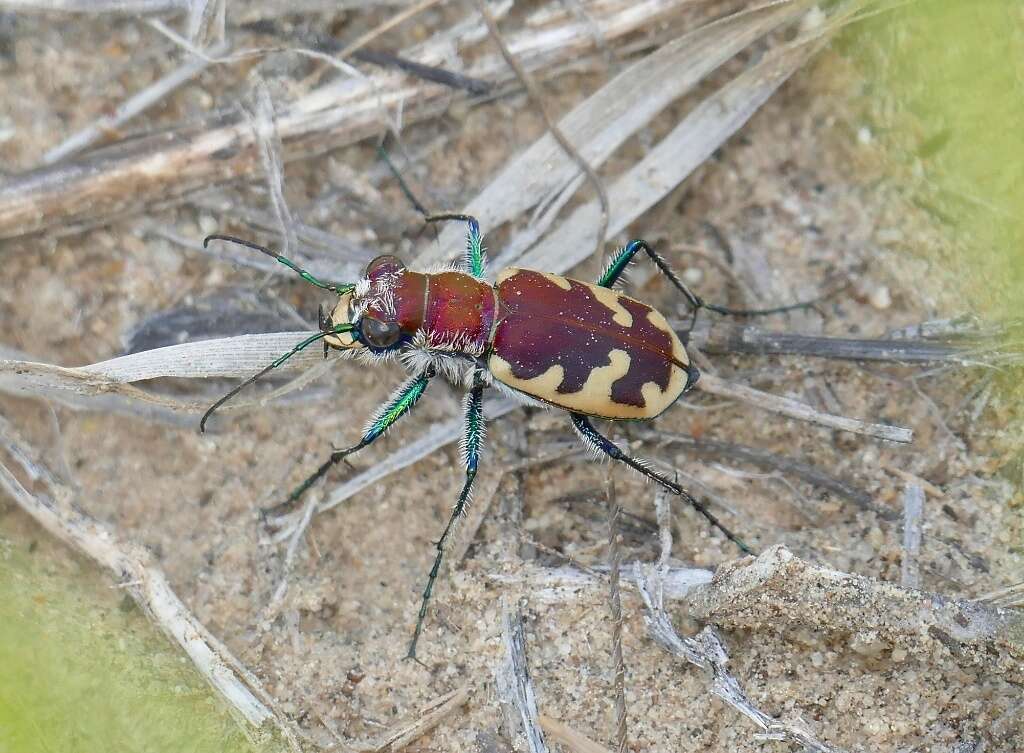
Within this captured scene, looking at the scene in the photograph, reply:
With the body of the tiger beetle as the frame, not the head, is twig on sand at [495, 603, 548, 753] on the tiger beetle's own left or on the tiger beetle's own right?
on the tiger beetle's own left

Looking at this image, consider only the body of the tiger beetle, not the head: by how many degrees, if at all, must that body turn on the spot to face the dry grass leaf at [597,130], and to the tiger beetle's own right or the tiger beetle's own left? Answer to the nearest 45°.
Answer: approximately 135° to the tiger beetle's own right

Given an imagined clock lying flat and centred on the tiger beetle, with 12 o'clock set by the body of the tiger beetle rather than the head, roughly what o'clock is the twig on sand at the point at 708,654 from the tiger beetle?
The twig on sand is roughly at 9 o'clock from the tiger beetle.

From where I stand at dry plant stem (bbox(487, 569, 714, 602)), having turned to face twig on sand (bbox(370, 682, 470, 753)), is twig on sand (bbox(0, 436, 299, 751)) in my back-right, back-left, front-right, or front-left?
front-right

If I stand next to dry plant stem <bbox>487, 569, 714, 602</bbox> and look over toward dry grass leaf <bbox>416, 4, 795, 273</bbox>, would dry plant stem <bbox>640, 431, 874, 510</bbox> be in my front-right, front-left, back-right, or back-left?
front-right

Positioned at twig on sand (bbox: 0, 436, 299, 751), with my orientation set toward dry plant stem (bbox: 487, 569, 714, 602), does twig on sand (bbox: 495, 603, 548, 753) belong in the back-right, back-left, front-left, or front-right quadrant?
front-right

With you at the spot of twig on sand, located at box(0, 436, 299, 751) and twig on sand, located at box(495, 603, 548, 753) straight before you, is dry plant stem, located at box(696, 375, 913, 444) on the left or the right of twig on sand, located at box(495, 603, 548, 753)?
left

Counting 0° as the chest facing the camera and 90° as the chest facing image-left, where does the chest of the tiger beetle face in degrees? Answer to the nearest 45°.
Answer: approximately 90°

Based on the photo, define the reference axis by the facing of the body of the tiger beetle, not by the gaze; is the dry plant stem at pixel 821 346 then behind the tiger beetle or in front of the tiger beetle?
behind

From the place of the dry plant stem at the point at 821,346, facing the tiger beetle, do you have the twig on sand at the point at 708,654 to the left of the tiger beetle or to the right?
left

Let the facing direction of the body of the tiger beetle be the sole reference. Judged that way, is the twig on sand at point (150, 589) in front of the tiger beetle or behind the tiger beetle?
in front

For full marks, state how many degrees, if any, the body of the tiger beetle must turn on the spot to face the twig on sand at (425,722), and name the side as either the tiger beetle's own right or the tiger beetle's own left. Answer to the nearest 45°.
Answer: approximately 45° to the tiger beetle's own left

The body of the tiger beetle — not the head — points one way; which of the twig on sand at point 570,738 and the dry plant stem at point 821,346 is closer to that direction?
the twig on sand

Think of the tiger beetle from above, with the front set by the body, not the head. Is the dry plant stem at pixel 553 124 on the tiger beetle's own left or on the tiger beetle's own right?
on the tiger beetle's own right

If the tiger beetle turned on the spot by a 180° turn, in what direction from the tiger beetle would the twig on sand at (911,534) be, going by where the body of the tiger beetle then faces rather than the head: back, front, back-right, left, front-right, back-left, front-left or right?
front-right
